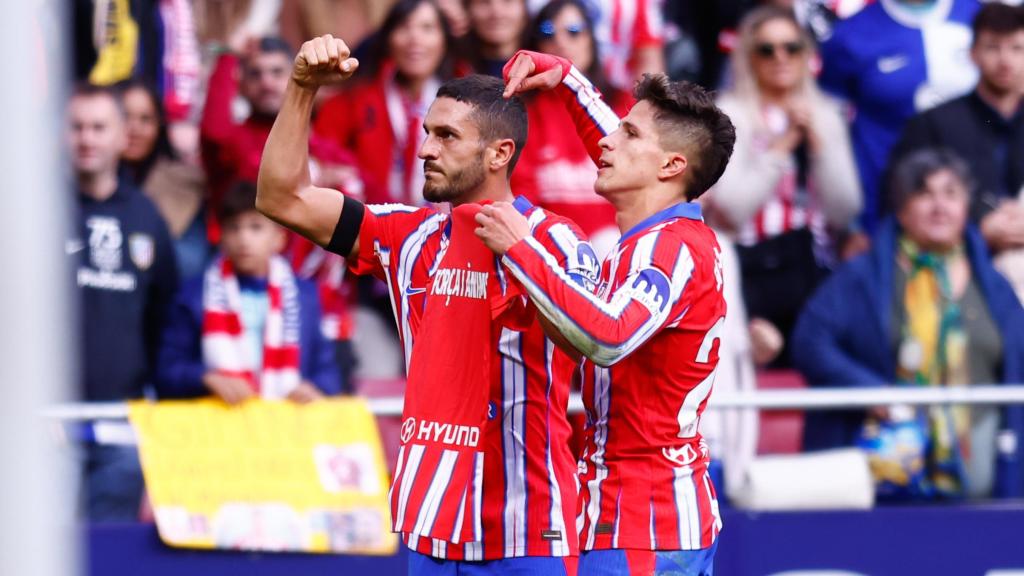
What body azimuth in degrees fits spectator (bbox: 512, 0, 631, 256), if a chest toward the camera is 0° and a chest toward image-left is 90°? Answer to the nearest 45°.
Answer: approximately 0°

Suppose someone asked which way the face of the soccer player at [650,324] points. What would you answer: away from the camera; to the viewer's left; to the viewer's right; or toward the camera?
to the viewer's left

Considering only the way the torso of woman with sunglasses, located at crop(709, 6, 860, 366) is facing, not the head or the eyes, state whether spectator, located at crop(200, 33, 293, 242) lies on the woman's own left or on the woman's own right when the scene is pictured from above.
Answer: on the woman's own right

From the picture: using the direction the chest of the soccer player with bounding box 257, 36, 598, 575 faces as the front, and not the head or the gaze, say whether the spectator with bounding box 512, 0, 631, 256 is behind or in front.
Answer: behind

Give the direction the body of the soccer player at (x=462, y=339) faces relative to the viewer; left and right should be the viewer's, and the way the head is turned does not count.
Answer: facing the viewer and to the left of the viewer

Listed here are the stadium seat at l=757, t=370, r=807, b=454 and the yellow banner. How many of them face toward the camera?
2

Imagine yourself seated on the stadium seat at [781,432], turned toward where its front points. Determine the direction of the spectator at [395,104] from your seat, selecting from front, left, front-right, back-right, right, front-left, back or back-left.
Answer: right

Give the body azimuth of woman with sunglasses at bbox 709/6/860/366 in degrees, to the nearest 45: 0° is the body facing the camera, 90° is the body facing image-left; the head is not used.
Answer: approximately 0°

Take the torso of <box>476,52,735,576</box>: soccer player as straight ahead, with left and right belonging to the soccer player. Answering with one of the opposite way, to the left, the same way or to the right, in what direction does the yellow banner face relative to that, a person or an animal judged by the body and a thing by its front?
to the left

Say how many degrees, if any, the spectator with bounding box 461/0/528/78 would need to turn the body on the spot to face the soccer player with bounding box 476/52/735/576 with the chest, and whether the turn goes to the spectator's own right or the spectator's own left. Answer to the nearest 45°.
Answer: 0° — they already face them

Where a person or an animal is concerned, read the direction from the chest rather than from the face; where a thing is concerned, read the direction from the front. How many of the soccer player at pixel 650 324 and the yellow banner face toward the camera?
1

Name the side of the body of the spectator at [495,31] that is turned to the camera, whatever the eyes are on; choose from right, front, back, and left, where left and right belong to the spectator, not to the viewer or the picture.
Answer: front

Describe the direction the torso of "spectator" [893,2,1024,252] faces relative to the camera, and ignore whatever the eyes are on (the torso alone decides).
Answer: toward the camera
